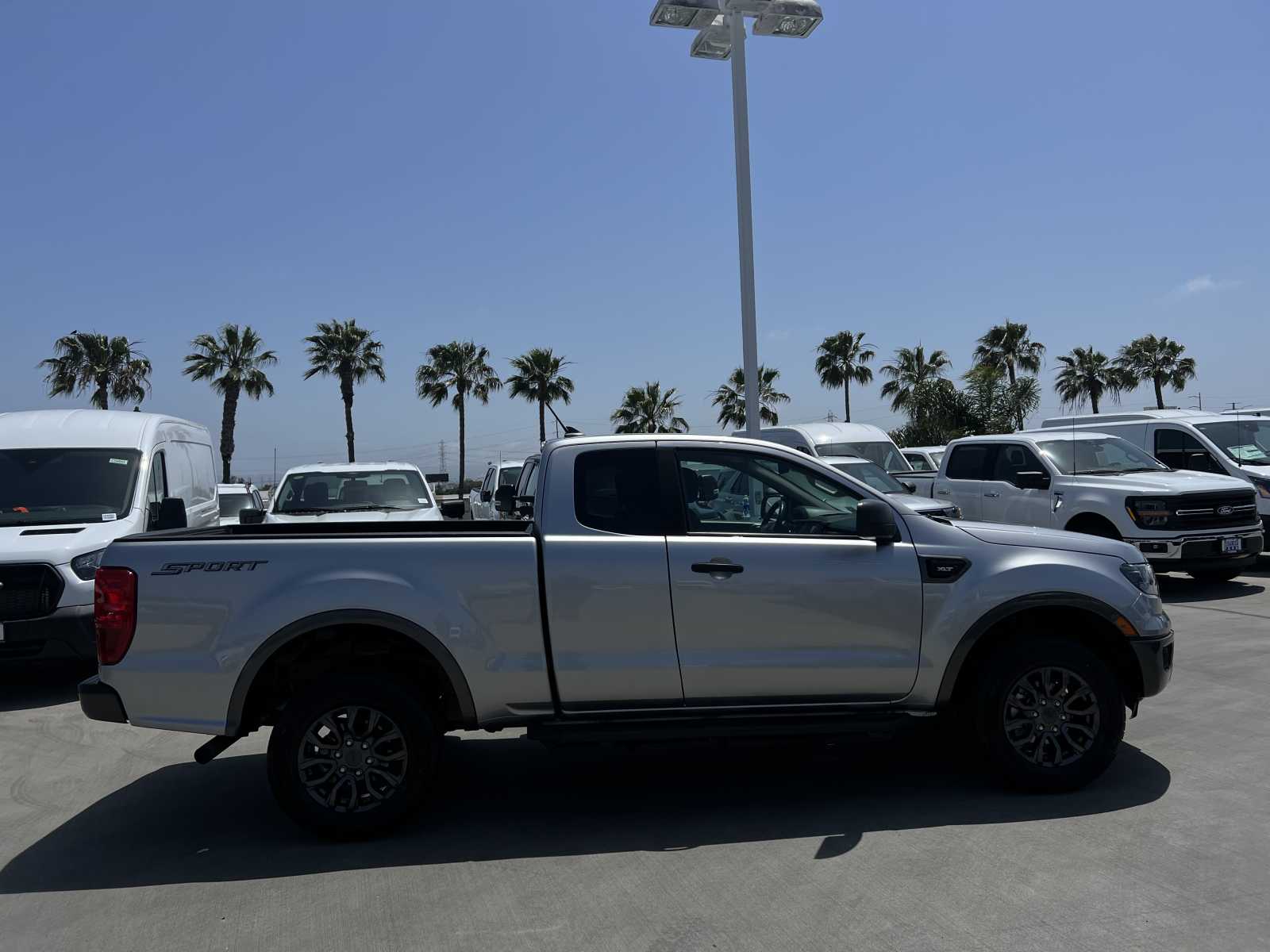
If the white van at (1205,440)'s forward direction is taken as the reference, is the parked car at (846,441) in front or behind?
behind

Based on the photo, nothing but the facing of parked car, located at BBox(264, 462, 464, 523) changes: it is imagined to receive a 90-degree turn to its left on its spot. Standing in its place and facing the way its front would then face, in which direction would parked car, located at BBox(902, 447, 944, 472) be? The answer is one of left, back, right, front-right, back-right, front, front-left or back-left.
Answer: front-left

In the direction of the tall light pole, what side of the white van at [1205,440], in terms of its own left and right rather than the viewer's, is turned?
right

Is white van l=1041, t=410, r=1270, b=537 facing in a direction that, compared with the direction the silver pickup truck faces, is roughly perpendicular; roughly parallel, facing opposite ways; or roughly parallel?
roughly perpendicular

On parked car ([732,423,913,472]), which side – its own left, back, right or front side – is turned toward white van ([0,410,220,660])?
right

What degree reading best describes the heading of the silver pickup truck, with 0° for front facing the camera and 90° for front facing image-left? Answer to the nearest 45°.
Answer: approximately 270°

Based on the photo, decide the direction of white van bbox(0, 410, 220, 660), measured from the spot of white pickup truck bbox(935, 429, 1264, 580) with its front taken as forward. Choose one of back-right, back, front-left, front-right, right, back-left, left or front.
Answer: right

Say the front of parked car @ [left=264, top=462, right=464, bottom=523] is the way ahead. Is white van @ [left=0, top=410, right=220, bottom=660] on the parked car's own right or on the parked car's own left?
on the parked car's own right

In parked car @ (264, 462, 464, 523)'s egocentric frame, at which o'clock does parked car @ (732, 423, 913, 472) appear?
parked car @ (732, 423, 913, 472) is roughly at 8 o'clock from parked car @ (264, 462, 464, 523).

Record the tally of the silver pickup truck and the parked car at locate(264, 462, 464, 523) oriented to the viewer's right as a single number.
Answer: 1

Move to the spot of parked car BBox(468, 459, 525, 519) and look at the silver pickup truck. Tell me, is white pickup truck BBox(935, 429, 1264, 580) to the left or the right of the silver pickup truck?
left

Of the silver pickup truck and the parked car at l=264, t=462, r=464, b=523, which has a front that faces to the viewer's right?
the silver pickup truck
